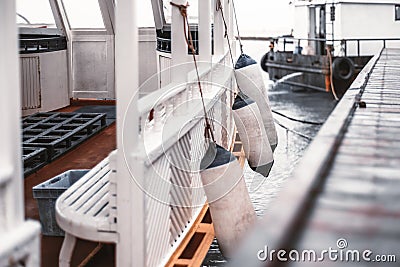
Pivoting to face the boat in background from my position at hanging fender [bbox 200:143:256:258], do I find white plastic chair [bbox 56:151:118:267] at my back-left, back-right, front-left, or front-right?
back-left

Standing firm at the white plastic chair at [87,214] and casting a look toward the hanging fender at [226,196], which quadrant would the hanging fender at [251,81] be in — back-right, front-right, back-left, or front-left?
front-left
